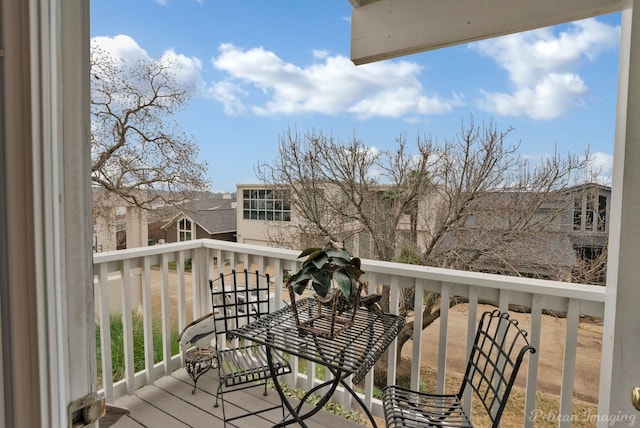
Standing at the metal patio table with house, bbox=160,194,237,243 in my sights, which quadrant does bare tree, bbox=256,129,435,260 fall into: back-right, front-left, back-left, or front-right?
front-right

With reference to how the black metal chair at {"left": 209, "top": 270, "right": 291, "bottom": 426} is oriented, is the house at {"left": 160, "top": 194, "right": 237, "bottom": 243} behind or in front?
behind

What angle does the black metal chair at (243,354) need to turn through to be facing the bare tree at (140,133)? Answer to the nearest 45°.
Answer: approximately 180°

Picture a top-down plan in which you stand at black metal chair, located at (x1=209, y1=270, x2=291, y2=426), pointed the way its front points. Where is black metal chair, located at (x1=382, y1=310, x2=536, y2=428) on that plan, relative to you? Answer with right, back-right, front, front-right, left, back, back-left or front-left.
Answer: front

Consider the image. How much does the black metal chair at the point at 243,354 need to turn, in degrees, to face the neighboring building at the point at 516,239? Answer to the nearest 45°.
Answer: approximately 90° to its left

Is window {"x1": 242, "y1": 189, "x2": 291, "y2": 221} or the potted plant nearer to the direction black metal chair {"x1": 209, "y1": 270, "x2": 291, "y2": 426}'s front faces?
the potted plant

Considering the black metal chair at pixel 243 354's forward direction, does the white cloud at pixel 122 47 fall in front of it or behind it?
behind

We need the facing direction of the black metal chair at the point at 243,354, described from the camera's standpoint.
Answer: facing the viewer and to the right of the viewer

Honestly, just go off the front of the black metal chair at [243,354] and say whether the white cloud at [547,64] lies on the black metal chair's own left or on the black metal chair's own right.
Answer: on the black metal chair's own left

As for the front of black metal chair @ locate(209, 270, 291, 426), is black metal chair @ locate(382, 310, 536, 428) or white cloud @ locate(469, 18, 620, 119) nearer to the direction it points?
the black metal chair

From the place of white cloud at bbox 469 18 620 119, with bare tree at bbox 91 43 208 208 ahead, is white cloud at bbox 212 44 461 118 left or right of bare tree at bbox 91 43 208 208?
right
